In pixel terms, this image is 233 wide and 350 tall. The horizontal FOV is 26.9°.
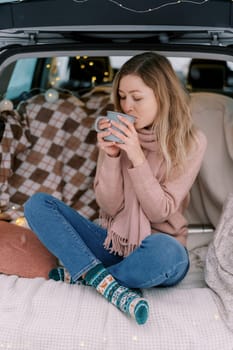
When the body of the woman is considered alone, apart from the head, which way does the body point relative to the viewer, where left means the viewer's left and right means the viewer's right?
facing the viewer and to the left of the viewer

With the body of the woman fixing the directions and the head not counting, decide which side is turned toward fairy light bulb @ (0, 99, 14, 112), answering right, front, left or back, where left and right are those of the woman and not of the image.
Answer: right

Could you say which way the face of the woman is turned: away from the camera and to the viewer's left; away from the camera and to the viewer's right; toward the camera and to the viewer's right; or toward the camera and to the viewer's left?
toward the camera and to the viewer's left

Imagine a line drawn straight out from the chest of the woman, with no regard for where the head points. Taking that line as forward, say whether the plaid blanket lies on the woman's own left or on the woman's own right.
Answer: on the woman's own right

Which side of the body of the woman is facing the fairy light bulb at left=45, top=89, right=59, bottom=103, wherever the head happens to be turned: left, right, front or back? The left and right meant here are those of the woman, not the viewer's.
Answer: right
